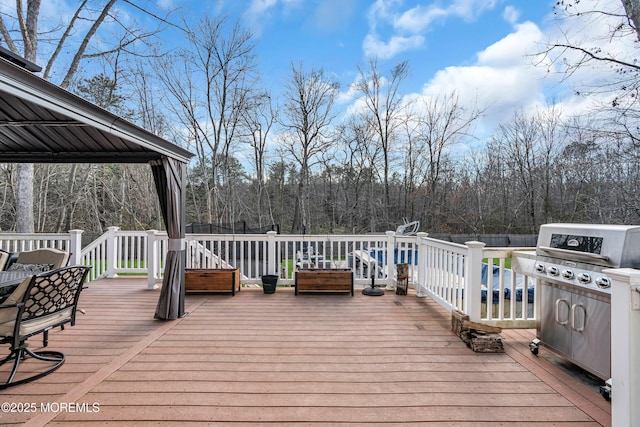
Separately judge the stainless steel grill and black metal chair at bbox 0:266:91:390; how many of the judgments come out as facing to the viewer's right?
0

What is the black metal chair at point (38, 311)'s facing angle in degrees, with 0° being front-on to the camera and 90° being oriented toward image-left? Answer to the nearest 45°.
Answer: approximately 135°

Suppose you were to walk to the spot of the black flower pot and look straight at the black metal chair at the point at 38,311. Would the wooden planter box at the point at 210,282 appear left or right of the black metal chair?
right

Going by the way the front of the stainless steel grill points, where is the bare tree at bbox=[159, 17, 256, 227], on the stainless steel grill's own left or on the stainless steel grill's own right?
on the stainless steel grill's own right

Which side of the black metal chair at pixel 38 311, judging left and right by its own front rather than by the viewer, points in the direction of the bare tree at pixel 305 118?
right

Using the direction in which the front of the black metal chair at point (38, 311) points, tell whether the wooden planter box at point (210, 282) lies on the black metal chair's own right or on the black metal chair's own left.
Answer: on the black metal chair's own right

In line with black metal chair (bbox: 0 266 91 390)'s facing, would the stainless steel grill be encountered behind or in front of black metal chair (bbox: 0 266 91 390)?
behind

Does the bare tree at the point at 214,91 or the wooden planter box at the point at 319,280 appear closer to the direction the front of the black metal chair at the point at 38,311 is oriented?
the bare tree

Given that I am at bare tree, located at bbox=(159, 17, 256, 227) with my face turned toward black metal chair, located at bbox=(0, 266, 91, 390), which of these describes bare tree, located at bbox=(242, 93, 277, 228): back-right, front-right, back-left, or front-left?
back-left

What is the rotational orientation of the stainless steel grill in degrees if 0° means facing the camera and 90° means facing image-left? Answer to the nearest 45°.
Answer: approximately 45°

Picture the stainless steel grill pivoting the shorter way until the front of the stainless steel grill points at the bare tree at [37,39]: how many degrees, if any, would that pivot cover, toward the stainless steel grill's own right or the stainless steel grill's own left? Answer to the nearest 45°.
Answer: approximately 45° to the stainless steel grill's own right
